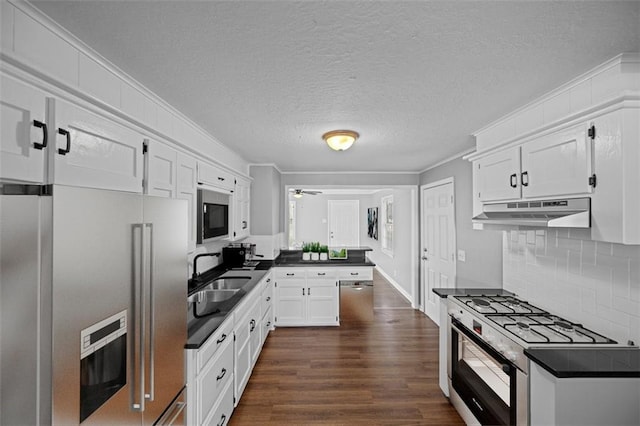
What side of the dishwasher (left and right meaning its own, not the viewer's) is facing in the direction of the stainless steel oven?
front

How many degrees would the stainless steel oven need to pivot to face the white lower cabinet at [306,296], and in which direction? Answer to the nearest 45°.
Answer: approximately 90° to its right

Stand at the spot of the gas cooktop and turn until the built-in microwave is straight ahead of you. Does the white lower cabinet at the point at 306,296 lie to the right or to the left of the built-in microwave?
right

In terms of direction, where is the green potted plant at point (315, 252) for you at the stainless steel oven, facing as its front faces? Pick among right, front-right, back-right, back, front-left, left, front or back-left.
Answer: right

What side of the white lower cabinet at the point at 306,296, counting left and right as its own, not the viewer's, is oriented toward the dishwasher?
left

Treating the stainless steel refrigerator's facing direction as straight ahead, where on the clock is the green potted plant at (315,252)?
The green potted plant is roughly at 9 o'clock from the stainless steel refrigerator.

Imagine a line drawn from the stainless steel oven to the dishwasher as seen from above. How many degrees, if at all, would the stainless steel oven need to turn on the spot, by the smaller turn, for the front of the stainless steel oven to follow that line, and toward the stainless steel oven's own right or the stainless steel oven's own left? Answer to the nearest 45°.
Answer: approximately 90° to the stainless steel oven's own right

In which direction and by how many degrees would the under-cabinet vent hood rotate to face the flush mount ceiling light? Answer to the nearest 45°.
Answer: approximately 45° to its right

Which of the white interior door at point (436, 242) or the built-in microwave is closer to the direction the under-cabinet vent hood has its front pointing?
the built-in microwave

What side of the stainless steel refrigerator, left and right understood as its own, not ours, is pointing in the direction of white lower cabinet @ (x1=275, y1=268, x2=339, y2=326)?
left

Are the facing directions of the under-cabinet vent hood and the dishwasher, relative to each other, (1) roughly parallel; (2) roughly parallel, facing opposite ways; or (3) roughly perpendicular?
roughly perpendicular
